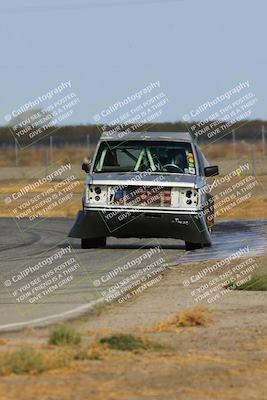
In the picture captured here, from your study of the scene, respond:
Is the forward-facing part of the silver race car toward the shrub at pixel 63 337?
yes

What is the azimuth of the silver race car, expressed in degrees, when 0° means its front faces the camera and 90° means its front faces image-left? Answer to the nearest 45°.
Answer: approximately 0°
